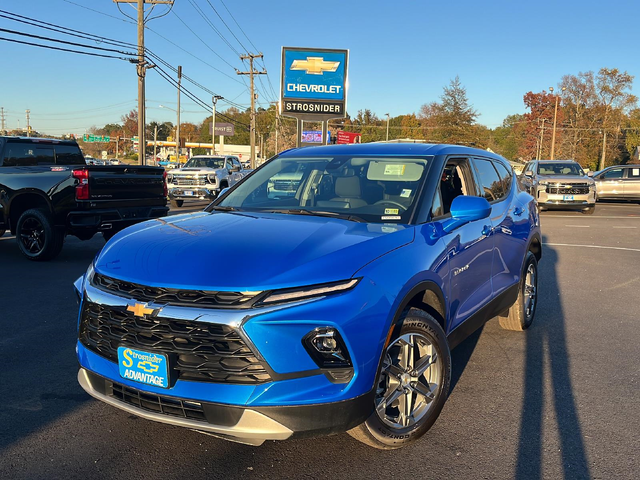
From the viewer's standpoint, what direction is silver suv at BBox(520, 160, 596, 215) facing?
toward the camera

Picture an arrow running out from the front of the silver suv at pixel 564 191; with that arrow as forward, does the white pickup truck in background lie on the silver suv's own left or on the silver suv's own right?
on the silver suv's own right

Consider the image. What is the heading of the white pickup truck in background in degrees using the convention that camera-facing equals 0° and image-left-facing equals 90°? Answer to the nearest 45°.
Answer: approximately 45°

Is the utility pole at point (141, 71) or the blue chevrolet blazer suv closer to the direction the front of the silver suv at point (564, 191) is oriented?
the blue chevrolet blazer suv

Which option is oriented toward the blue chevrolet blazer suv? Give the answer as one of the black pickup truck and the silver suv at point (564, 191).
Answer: the silver suv

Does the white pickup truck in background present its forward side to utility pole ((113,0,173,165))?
no

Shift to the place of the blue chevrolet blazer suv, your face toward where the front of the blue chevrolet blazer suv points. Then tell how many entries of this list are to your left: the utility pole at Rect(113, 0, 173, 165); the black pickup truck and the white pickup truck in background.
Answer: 0

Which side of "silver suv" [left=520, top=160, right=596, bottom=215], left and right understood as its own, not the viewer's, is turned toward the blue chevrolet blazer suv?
front

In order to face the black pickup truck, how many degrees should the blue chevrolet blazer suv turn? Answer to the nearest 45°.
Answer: approximately 90° to its right

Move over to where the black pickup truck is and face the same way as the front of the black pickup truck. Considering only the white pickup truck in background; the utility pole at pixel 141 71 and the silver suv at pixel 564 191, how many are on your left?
0

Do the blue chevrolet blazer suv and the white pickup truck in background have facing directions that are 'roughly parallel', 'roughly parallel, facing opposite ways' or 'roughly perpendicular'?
roughly parallel

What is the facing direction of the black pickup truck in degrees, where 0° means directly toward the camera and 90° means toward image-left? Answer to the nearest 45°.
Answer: approximately 135°

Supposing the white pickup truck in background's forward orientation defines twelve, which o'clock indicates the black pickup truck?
The black pickup truck is roughly at 11 o'clock from the white pickup truck in background.

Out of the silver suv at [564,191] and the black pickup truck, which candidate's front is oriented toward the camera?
the silver suv

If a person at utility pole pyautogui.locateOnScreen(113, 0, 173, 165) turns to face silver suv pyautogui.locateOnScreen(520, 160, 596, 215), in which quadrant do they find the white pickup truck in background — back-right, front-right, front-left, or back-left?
front-right

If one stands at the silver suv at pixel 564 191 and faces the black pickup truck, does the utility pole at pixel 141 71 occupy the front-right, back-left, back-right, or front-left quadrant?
front-right

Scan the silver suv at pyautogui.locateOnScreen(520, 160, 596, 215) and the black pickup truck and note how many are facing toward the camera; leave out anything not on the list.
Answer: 1

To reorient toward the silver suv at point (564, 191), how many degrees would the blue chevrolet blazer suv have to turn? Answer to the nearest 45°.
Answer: approximately 180°
